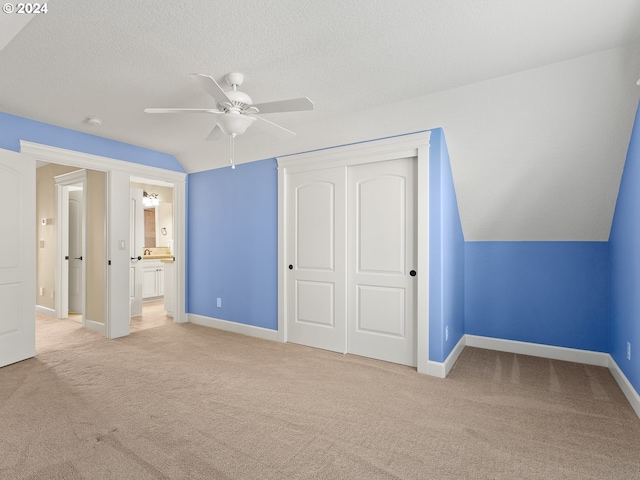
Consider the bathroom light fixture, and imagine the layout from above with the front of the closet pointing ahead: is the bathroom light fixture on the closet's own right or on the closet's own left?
on the closet's own right

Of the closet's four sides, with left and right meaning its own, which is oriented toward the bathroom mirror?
right

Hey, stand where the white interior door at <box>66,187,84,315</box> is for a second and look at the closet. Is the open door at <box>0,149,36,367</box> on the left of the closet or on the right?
right

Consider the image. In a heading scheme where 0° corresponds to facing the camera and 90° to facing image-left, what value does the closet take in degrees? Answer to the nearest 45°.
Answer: approximately 45°

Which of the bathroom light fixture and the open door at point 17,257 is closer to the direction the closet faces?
the open door

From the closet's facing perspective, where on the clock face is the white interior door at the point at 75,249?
The white interior door is roughly at 2 o'clock from the closet.
